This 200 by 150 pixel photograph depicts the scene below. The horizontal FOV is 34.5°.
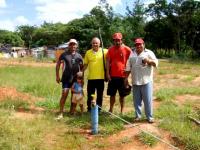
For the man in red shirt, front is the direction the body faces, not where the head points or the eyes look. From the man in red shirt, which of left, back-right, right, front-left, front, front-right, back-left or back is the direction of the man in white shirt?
front-left

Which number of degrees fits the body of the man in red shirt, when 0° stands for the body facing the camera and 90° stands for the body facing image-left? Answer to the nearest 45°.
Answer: approximately 0°

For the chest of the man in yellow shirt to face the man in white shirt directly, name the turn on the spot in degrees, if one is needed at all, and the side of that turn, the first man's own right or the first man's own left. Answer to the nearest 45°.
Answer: approximately 45° to the first man's own left

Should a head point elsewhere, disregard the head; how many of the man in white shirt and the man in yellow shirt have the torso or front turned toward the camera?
2

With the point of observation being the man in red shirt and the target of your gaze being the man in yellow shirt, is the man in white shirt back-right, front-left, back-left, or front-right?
back-left

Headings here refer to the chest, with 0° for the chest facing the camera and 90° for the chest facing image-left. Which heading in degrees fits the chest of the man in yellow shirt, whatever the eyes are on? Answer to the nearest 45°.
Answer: approximately 0°

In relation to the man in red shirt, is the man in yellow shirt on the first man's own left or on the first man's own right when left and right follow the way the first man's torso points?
on the first man's own right
